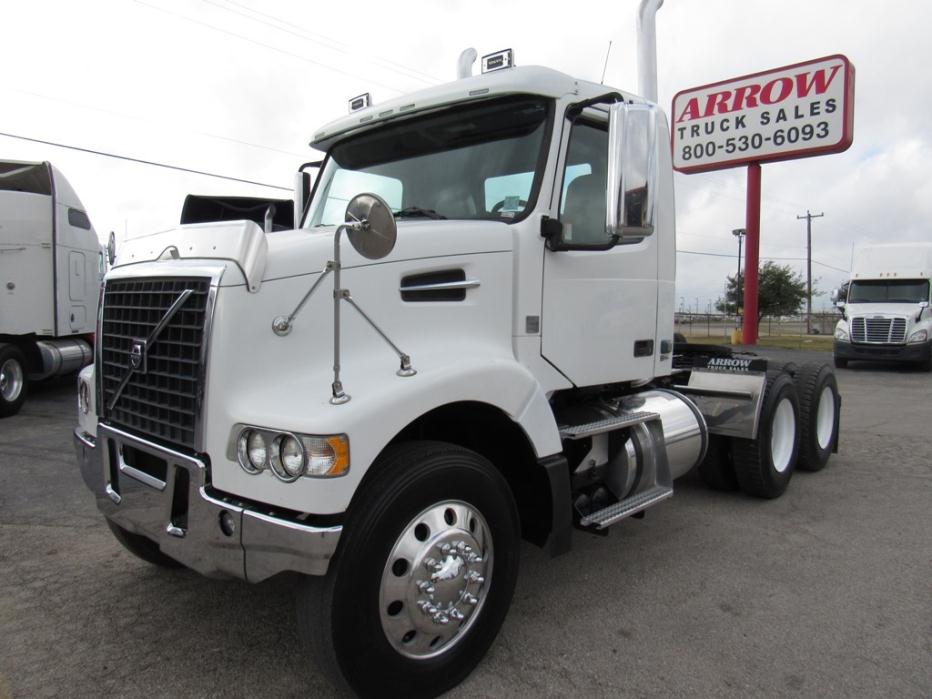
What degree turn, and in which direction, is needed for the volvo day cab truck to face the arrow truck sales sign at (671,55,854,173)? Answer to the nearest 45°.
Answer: approximately 180°

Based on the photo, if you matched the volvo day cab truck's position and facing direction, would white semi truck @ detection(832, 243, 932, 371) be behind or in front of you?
behind

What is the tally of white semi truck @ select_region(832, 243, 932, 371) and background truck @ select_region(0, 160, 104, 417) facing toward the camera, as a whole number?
1

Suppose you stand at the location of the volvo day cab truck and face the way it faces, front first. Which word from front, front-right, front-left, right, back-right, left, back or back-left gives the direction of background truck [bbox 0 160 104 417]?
right

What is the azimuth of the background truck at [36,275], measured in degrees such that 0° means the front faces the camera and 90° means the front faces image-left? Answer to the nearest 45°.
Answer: approximately 225°

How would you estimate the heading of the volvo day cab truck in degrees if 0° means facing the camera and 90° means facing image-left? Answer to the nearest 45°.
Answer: approximately 45°

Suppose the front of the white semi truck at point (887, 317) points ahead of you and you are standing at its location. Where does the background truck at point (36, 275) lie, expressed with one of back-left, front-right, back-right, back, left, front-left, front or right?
front-right
